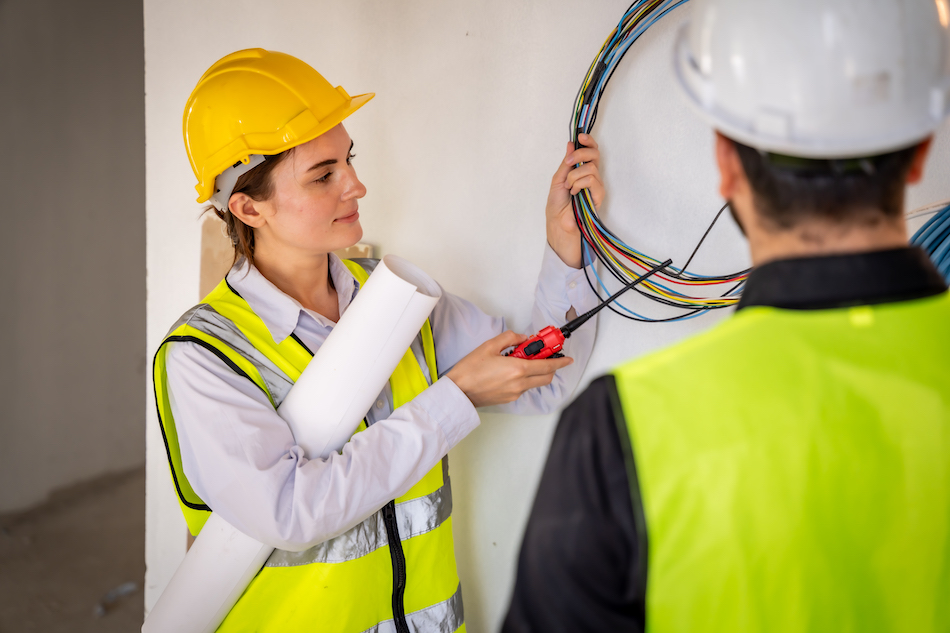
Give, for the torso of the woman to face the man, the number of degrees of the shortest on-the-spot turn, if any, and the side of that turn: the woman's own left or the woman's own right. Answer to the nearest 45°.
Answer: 0° — they already face them

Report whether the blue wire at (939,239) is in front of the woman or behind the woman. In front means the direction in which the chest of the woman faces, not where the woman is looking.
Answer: in front

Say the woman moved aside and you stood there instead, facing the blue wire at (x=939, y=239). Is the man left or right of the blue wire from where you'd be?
right

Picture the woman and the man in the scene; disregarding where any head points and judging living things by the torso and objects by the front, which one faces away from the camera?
the man

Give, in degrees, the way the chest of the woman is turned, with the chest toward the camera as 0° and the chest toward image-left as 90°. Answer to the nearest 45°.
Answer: approximately 315°

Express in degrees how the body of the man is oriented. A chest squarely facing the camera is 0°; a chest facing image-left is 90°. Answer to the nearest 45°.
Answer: approximately 180°

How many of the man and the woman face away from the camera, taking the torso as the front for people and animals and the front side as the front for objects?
1
